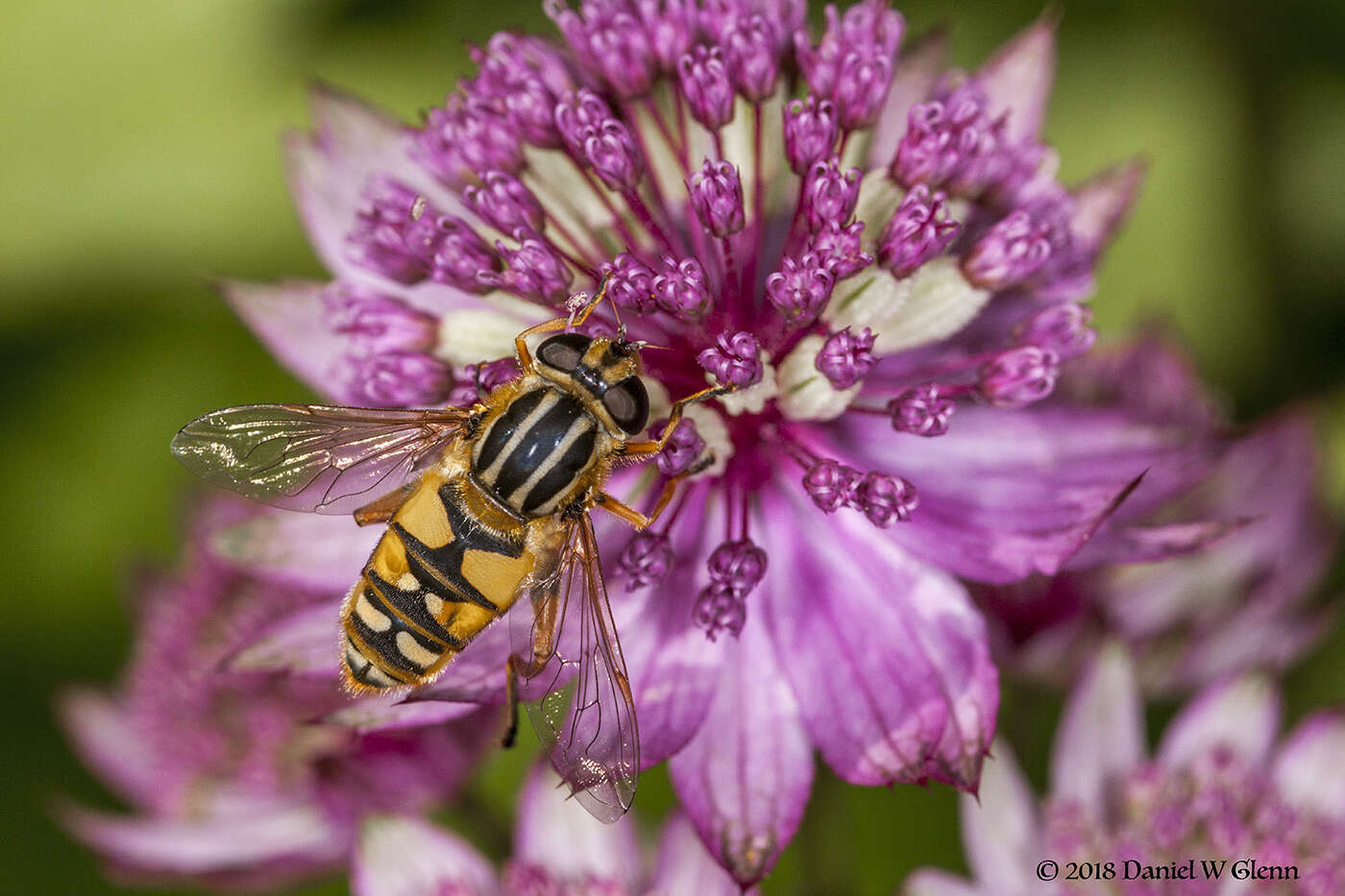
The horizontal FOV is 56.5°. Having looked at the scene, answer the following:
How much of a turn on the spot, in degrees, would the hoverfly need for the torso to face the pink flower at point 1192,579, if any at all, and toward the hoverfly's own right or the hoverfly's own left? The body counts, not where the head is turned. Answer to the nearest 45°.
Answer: approximately 45° to the hoverfly's own right

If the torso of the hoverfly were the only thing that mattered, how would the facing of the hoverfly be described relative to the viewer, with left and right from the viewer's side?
facing away from the viewer and to the right of the viewer

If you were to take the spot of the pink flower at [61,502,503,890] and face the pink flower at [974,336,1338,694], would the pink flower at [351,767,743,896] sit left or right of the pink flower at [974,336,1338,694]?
right
